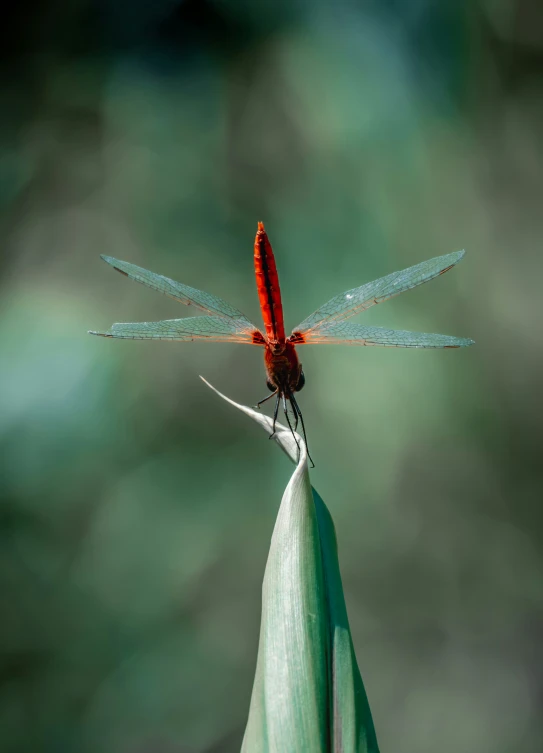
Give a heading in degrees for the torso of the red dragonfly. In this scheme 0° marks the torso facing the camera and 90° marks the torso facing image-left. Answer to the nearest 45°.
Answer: approximately 0°
